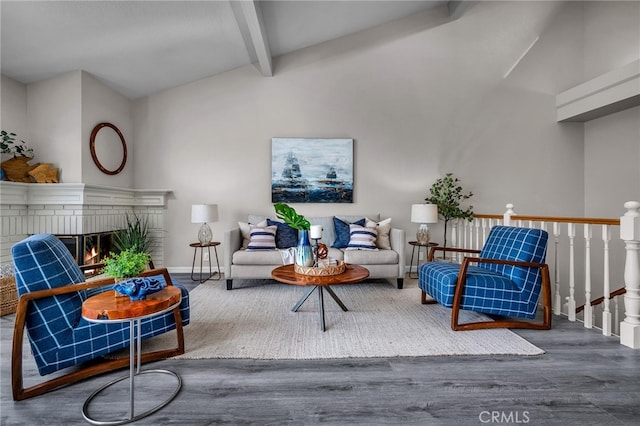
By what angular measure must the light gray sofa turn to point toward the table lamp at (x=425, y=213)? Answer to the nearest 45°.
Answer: approximately 90° to its left

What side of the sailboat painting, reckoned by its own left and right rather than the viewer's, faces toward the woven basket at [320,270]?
front

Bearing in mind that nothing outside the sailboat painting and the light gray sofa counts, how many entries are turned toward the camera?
2

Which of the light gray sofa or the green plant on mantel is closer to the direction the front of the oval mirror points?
the light gray sofa

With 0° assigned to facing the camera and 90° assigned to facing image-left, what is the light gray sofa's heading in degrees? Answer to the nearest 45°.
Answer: approximately 0°

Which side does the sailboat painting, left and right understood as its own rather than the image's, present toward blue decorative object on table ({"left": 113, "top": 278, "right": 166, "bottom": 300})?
front

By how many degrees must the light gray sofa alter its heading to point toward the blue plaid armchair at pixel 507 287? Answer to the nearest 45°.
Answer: approximately 45° to its left

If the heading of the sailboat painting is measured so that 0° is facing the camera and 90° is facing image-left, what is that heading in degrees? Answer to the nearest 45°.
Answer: approximately 0°

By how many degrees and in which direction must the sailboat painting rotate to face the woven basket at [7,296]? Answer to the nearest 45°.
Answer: approximately 45° to its right

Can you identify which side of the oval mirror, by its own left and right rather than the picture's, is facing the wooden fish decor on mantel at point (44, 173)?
right

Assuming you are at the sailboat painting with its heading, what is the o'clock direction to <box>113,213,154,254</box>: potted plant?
The potted plant is roughly at 3 o'clock from the sailboat painting.

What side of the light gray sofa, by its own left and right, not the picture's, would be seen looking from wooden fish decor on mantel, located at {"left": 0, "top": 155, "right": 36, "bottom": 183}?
right
